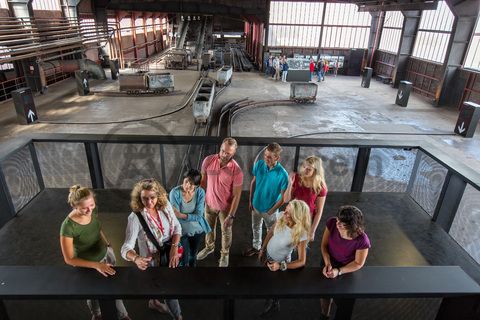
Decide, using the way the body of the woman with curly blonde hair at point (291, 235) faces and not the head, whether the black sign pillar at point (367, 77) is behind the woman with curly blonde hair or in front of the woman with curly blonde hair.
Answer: behind

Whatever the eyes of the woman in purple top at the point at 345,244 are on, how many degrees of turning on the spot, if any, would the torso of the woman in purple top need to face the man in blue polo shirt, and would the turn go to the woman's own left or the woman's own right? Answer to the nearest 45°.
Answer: approximately 90° to the woman's own right

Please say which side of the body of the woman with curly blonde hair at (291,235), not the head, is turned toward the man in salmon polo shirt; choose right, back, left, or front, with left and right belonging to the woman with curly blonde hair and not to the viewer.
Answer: right

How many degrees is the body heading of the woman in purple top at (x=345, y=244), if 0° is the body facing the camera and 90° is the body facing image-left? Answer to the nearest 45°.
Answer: approximately 45°

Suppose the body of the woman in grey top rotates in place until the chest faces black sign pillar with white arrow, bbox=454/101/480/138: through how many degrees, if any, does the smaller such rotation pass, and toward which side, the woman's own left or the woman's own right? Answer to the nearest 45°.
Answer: approximately 135° to the woman's own left

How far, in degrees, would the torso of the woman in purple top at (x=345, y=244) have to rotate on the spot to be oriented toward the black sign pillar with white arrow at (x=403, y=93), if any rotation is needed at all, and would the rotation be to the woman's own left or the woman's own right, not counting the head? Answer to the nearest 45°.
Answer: approximately 135° to the woman's own right

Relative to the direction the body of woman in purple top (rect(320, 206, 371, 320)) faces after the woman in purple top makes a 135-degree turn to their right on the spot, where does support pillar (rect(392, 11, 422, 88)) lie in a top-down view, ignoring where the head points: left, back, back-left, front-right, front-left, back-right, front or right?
front

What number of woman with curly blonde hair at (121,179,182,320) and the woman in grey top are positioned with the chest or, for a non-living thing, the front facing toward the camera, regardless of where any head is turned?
2

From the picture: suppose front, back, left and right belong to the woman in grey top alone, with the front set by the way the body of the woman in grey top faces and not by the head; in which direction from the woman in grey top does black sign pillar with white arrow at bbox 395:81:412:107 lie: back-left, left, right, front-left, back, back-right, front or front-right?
back-left

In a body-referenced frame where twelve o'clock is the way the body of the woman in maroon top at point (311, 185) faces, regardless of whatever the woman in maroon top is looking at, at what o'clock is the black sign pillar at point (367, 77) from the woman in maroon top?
The black sign pillar is roughly at 5 o'clock from the woman in maroon top.

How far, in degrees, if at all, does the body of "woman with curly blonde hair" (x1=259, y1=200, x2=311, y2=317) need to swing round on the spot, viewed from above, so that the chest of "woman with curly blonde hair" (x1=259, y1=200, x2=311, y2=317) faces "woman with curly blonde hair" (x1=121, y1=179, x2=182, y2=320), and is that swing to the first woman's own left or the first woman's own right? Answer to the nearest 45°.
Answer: approximately 45° to the first woman's own right
